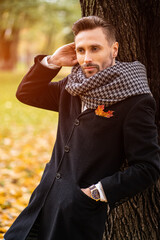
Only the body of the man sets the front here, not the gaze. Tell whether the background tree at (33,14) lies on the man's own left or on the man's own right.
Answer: on the man's own right

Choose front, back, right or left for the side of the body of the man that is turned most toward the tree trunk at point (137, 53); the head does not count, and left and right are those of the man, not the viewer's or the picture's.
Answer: back

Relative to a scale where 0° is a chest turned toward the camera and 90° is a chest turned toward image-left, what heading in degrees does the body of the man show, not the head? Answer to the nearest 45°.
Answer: approximately 45°

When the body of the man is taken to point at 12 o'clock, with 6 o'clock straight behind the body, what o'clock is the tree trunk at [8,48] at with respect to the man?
The tree trunk is roughly at 4 o'clock from the man.
